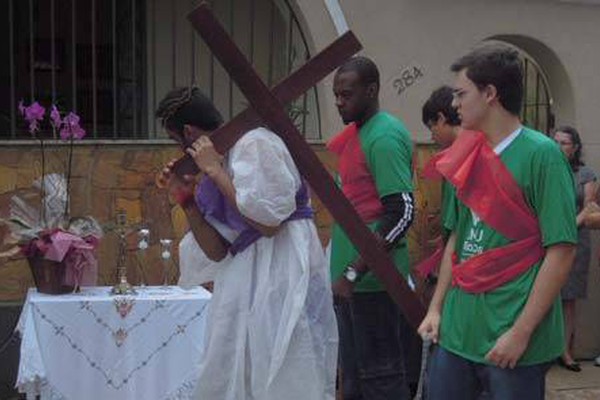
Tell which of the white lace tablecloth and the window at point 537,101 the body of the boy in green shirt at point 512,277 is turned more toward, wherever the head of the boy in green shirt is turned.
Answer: the white lace tablecloth

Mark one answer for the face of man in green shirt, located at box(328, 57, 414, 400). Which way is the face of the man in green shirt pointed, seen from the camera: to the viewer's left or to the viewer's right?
to the viewer's left

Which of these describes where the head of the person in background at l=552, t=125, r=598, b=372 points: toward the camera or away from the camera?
toward the camera

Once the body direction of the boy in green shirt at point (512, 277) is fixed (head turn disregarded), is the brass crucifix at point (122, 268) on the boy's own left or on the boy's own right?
on the boy's own right

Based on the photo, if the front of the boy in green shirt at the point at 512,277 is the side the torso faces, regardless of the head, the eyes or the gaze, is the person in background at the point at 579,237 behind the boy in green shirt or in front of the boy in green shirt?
behind

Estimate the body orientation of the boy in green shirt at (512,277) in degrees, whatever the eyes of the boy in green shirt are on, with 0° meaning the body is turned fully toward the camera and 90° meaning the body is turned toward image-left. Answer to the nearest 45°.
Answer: approximately 45°

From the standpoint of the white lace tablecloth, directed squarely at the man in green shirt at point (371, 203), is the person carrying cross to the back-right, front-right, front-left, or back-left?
front-right

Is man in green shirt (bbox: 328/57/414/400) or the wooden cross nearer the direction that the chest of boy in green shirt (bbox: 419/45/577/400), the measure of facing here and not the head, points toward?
the wooden cross

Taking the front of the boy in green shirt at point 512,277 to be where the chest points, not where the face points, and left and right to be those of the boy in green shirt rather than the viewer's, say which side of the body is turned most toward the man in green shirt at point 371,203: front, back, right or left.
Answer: right

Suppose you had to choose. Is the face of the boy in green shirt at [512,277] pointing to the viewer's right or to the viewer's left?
to the viewer's left

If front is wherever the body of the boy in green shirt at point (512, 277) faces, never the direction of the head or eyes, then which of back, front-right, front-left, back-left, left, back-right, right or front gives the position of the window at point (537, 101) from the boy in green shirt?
back-right
